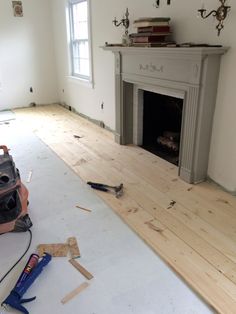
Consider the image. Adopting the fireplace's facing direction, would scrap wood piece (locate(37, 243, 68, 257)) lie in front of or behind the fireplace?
in front

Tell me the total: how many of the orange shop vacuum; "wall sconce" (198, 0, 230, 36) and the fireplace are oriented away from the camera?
0

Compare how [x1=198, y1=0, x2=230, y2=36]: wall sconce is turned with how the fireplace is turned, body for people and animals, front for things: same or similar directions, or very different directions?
same or similar directions

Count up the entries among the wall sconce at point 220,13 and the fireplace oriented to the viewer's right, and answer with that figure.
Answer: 0

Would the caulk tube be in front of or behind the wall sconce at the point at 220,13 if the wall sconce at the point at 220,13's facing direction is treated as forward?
in front

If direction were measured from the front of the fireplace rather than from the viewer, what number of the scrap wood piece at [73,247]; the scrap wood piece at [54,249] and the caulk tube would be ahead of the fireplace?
3

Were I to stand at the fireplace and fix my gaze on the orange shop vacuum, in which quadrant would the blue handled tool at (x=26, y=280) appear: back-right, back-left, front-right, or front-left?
front-left

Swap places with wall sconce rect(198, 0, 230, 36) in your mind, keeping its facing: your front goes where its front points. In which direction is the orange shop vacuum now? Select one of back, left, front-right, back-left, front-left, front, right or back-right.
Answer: front

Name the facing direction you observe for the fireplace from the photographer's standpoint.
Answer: facing the viewer and to the left of the viewer

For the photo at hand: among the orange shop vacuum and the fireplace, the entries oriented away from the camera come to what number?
0
